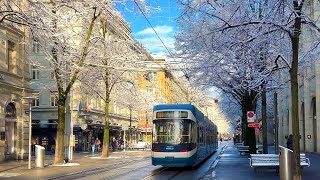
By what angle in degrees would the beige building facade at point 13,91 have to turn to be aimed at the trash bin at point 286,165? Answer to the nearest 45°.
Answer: approximately 45° to its right

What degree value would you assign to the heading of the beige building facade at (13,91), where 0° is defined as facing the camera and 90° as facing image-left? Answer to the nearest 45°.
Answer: approximately 315°
